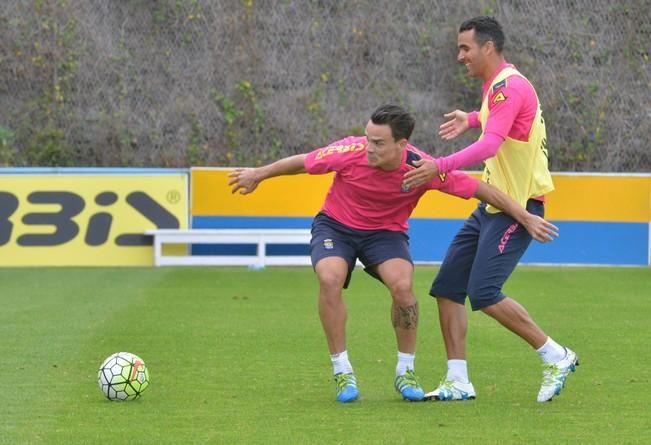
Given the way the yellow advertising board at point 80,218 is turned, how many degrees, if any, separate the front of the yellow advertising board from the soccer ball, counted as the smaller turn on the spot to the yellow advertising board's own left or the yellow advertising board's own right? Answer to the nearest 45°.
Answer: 0° — it already faces it

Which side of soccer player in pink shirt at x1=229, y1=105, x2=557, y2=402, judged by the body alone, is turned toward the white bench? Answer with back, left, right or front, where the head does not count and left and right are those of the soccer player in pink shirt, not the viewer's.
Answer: back

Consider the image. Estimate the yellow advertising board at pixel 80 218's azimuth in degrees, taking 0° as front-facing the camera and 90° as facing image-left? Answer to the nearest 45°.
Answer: approximately 0°

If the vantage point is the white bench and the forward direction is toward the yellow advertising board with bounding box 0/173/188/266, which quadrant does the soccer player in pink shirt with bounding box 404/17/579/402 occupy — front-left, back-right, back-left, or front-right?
back-left

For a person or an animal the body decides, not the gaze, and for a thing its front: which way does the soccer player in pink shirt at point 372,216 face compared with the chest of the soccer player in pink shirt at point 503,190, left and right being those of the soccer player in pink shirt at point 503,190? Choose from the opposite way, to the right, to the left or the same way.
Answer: to the left

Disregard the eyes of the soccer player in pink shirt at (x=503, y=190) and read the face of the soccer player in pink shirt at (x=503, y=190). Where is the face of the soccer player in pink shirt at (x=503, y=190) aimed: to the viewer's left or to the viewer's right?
to the viewer's left

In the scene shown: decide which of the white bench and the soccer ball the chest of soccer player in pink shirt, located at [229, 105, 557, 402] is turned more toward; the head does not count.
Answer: the soccer ball

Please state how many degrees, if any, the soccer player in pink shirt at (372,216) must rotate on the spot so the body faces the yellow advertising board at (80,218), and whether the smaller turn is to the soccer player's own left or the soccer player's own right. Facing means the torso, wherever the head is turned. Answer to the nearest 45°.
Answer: approximately 135° to the soccer player's own right

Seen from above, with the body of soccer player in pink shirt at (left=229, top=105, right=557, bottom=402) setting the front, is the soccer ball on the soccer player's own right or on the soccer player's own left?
on the soccer player's own right

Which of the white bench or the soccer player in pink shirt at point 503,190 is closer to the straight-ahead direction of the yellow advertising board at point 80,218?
the soccer player in pink shirt

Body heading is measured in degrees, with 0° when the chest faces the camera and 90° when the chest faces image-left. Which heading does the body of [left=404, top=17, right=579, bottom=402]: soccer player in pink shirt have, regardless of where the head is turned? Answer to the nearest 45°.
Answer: approximately 90°

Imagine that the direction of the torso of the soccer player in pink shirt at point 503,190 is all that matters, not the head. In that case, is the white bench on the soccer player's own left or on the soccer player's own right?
on the soccer player's own right
